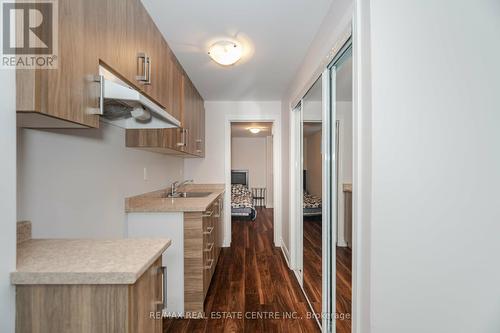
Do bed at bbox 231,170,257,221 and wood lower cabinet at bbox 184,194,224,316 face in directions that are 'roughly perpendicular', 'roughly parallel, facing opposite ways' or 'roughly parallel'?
roughly perpendicular

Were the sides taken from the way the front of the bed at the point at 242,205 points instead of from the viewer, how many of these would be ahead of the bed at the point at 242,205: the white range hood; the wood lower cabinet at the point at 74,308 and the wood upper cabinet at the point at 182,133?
3

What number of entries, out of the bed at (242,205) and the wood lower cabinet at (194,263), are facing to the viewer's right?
1

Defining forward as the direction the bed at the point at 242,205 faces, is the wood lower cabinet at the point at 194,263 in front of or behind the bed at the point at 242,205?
in front

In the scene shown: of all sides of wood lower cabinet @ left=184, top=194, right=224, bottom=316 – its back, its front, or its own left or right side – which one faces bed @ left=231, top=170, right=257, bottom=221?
left

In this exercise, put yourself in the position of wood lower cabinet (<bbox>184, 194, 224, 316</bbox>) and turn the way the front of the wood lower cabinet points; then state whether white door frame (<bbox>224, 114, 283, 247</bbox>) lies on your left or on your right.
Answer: on your left

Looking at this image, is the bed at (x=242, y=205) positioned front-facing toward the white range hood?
yes

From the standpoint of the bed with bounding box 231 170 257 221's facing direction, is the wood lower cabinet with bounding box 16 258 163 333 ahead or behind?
ahead

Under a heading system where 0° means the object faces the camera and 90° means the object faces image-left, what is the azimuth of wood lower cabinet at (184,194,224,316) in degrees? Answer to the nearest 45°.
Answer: approximately 270°

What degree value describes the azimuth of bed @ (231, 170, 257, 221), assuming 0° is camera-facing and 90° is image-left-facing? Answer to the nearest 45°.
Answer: approximately 0°
